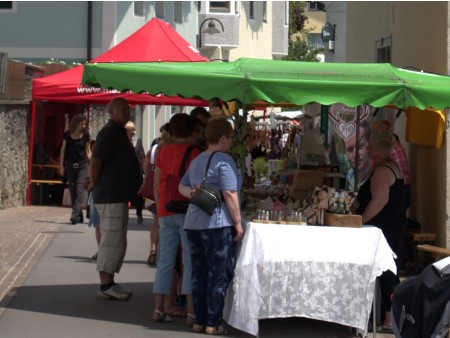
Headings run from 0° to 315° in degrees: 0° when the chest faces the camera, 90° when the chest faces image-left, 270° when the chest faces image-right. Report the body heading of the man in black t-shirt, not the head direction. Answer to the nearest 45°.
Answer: approximately 270°

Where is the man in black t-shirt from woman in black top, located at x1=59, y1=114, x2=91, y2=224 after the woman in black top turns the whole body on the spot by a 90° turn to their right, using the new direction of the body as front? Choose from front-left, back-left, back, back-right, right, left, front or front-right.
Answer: left

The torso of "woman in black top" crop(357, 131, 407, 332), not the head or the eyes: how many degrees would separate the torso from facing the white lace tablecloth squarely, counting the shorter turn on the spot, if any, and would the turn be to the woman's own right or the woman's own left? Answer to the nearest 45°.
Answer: approximately 45° to the woman's own left

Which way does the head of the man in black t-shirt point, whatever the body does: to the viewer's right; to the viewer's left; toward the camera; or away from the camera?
to the viewer's right

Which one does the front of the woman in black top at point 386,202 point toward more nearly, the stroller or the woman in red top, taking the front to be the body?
the woman in red top

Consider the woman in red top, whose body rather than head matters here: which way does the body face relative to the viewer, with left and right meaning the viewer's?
facing away from the viewer and to the right of the viewer

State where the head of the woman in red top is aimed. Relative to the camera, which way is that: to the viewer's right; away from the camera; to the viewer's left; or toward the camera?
away from the camera

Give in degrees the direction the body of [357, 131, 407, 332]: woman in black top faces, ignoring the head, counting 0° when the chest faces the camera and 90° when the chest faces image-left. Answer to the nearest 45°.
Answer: approximately 90°

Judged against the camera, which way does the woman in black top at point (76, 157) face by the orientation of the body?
toward the camera

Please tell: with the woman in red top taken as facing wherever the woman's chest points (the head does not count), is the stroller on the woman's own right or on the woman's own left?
on the woman's own right

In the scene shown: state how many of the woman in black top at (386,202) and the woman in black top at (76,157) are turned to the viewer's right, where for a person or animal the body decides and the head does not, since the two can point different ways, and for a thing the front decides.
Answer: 0

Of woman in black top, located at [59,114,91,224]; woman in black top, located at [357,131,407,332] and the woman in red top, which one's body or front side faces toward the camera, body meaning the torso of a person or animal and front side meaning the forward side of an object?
woman in black top, located at [59,114,91,224]
